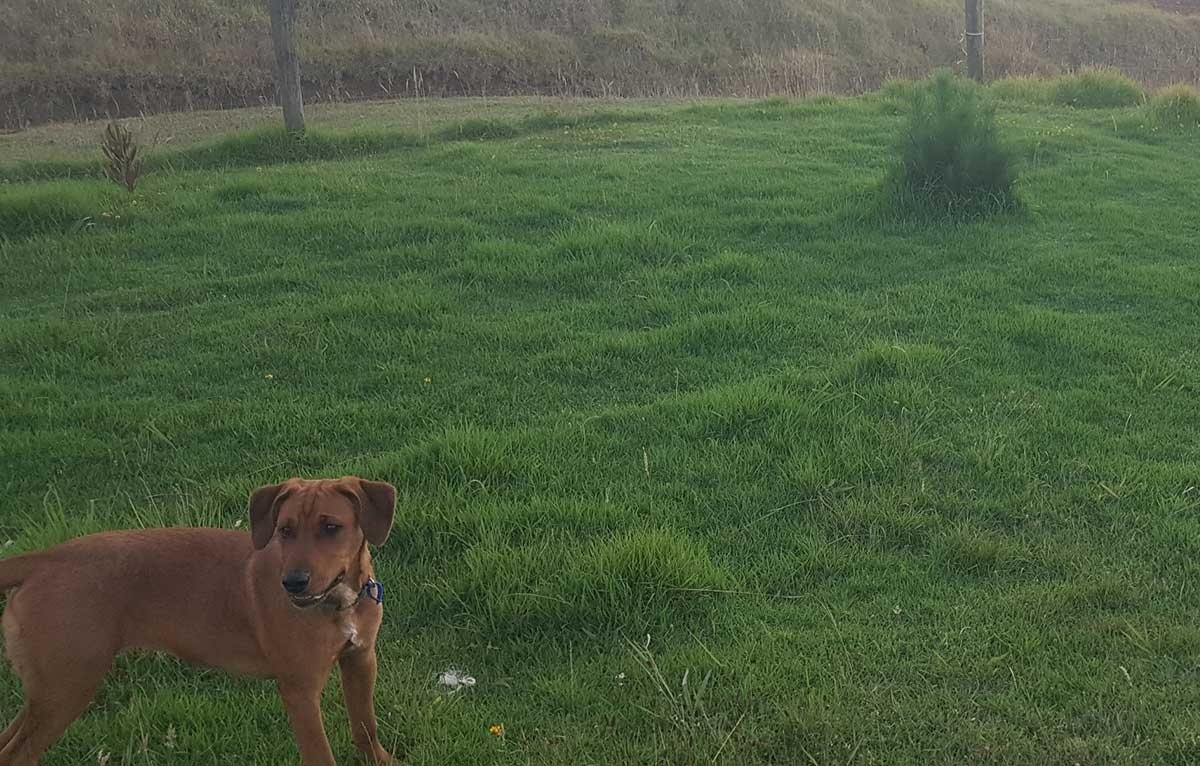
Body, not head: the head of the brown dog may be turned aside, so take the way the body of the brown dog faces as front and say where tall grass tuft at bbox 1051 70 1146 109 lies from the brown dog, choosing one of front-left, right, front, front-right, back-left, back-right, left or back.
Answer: front-left

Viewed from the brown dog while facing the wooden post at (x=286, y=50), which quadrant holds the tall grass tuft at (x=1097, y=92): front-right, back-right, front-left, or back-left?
front-right

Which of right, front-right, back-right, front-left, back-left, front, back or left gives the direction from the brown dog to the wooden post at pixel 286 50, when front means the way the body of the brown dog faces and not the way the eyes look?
left

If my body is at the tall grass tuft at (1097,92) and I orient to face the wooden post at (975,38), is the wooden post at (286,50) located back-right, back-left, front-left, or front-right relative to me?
front-left

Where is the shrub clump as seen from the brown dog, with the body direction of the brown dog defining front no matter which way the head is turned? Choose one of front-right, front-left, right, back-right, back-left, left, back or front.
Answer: front-left

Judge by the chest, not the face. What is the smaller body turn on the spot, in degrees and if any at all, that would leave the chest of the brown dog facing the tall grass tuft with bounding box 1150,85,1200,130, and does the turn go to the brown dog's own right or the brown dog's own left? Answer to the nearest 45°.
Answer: approximately 45° to the brown dog's own left

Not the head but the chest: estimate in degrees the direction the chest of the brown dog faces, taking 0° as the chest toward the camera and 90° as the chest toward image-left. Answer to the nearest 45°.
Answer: approximately 270°

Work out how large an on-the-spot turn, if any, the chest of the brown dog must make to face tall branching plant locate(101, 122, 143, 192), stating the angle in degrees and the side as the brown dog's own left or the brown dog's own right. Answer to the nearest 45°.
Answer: approximately 90° to the brown dog's own left
